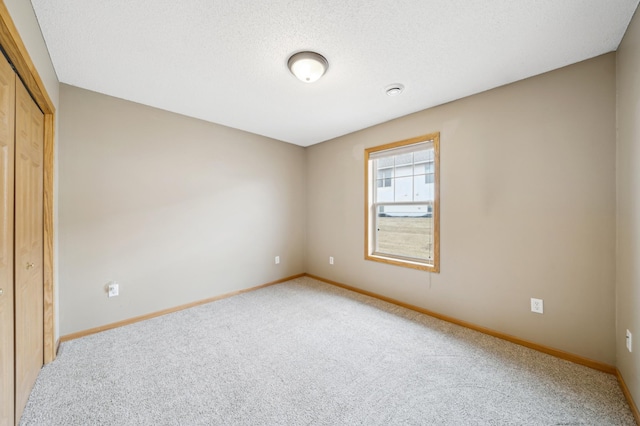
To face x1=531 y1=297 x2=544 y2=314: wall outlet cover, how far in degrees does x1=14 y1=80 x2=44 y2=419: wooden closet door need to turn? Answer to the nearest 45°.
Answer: approximately 45° to its right

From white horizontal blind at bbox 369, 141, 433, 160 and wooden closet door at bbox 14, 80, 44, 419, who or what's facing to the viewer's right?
the wooden closet door

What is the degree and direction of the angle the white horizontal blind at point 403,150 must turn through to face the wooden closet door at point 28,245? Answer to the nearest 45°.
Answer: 0° — it already faces it

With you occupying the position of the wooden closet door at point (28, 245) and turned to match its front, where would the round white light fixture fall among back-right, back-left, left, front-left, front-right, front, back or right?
front-right

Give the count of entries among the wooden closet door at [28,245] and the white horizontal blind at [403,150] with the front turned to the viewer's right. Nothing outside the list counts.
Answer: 1

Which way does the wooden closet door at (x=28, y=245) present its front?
to the viewer's right

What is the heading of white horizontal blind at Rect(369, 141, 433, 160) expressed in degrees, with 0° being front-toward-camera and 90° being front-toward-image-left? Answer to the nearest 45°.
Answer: approximately 45°

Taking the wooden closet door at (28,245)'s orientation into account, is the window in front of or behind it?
in front

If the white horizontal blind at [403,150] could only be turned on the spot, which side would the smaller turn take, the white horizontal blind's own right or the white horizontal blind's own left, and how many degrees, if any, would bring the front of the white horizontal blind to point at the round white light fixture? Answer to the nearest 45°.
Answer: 0° — it already faces it
